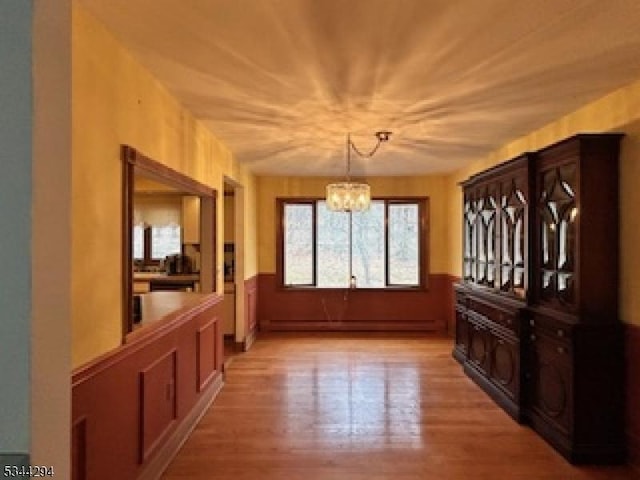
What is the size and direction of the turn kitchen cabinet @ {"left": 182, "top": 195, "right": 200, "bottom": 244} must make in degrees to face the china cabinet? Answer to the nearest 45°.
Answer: approximately 45° to its left

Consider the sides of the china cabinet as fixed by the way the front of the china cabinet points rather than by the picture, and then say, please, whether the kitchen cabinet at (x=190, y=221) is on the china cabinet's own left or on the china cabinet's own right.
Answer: on the china cabinet's own right

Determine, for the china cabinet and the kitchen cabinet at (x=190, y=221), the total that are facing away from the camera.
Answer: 0

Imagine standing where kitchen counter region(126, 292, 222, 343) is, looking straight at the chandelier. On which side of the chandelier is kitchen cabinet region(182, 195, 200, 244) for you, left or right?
left

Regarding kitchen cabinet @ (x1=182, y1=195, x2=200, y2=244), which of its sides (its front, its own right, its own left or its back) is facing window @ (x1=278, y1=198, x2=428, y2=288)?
left

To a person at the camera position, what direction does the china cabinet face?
facing the viewer and to the left of the viewer

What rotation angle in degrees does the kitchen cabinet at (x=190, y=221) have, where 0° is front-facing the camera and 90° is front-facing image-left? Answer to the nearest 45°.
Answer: approximately 0°

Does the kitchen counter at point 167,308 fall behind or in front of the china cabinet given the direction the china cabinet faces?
in front

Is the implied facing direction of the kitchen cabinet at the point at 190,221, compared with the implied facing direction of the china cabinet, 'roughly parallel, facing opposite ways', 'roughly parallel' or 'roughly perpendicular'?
roughly perpendicular

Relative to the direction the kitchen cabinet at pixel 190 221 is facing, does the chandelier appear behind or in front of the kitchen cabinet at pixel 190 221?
in front

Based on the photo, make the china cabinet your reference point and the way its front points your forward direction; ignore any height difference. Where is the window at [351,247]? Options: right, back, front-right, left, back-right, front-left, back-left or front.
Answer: right

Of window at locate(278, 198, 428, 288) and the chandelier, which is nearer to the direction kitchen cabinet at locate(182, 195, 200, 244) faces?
the chandelier

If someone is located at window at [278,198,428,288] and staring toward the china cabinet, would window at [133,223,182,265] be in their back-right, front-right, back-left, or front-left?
back-right
